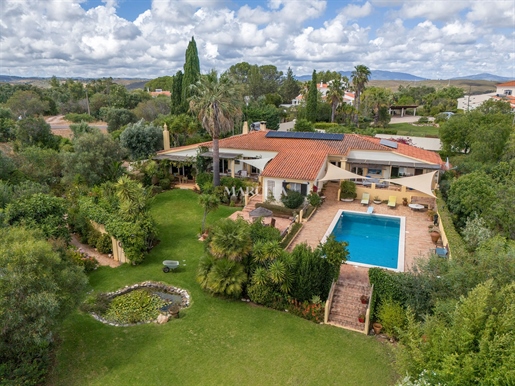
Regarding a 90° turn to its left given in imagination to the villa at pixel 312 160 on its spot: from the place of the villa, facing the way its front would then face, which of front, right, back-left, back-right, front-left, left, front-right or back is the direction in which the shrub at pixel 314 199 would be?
right

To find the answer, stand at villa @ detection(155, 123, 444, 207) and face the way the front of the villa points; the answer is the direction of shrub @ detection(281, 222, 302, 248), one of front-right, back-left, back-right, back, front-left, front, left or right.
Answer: front

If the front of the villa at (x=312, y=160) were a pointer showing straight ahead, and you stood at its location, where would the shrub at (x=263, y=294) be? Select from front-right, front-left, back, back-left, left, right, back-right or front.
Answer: front

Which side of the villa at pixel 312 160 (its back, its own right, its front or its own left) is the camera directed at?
front

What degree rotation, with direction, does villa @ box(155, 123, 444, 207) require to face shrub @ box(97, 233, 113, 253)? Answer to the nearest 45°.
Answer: approximately 45° to its right

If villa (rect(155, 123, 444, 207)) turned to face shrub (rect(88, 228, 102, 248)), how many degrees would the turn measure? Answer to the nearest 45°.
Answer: approximately 45° to its right

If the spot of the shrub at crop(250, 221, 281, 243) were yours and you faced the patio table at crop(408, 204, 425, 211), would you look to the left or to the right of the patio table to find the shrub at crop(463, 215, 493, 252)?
right

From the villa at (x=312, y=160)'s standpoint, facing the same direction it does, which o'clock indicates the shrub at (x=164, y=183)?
The shrub is roughly at 3 o'clock from the villa.

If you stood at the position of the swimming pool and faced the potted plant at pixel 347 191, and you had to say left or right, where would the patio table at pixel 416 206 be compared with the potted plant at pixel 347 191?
right

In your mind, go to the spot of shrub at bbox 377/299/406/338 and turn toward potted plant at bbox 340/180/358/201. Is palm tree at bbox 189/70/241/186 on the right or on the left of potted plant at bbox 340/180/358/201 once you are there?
left

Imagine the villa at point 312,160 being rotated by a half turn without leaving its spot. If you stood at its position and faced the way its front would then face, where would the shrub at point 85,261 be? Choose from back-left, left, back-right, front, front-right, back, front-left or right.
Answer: back-left

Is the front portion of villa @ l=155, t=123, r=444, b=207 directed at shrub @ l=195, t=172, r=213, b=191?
no

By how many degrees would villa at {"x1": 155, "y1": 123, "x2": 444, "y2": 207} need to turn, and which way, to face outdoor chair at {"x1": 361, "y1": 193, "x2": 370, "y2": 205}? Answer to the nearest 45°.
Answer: approximately 45° to its left

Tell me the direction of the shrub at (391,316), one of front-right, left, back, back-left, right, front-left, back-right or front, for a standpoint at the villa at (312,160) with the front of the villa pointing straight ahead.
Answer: front

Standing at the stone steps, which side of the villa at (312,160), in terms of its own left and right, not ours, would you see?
front

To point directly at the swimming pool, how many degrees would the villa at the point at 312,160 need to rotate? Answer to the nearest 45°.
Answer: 0° — it already faces it

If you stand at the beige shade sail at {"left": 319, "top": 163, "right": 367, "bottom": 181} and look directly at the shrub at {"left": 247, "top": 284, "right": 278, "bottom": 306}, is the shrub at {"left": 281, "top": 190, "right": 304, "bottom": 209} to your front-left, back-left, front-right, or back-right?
front-right

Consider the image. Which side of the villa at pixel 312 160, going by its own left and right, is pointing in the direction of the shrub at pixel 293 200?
front
